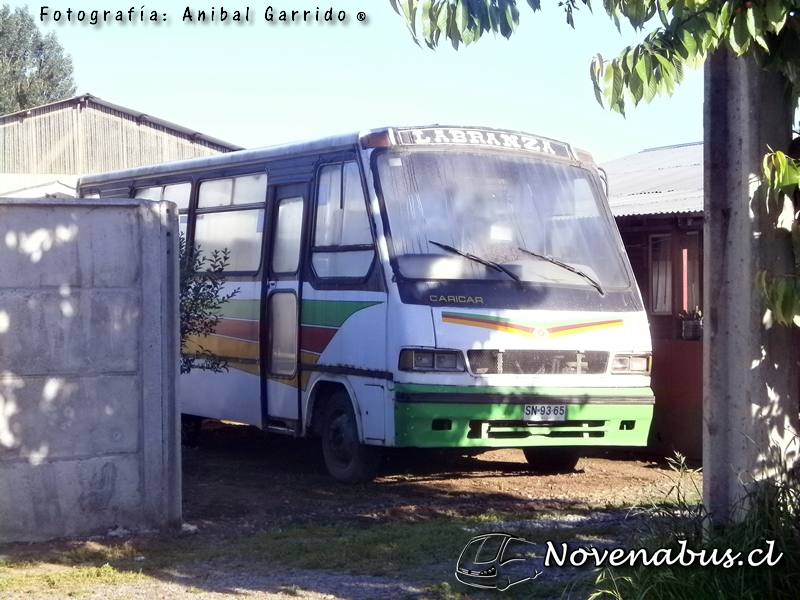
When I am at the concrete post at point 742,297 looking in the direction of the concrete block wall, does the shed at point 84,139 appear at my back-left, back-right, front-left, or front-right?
front-right

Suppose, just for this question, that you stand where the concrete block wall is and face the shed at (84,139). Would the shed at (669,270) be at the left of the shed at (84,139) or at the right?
right

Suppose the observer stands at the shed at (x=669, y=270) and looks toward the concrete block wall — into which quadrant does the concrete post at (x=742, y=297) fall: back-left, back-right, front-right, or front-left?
front-left

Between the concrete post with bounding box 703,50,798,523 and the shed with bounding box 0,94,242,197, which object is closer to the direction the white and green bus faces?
the concrete post

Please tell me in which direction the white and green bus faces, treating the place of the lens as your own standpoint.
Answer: facing the viewer and to the right of the viewer

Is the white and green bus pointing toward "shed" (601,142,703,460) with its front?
no

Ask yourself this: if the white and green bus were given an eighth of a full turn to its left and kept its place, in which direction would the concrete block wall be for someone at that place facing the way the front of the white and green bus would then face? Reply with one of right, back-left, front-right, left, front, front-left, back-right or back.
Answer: back-right

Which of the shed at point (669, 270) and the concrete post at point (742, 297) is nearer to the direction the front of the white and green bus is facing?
the concrete post

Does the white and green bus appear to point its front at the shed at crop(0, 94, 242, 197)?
no

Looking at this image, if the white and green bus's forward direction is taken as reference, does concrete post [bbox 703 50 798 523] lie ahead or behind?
ahead
